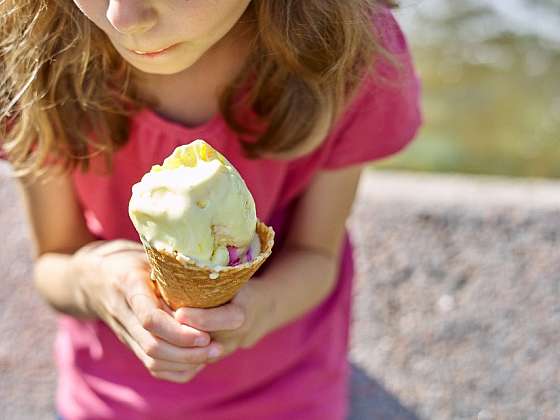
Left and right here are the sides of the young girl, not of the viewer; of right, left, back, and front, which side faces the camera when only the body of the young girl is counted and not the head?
front
